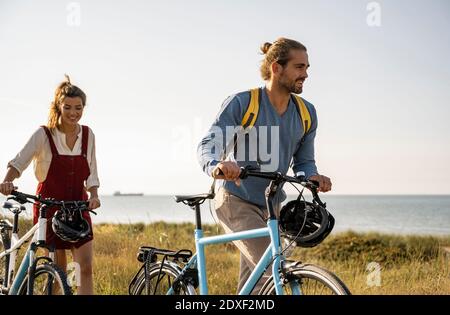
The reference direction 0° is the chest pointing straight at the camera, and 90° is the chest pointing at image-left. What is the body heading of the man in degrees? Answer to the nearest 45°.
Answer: approximately 315°

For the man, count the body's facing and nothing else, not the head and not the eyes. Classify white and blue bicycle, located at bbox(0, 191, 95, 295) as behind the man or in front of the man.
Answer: behind

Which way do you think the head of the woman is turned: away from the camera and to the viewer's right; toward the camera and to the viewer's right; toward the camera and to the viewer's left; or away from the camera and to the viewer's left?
toward the camera and to the viewer's right

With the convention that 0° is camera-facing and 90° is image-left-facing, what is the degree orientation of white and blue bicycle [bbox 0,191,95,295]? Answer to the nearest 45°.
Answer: approximately 315°
